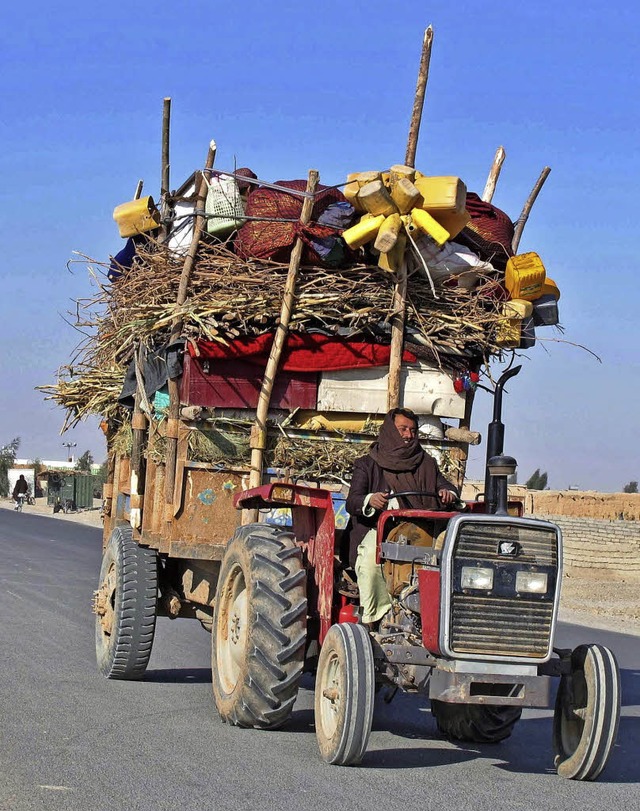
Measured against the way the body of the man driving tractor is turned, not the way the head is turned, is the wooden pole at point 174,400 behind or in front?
behind

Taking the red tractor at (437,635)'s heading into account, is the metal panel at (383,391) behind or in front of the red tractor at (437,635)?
behind

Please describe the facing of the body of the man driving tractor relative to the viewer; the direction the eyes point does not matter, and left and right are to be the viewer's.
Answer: facing the viewer and to the right of the viewer

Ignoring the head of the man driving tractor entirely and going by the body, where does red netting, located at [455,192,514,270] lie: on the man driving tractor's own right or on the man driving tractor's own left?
on the man driving tractor's own left

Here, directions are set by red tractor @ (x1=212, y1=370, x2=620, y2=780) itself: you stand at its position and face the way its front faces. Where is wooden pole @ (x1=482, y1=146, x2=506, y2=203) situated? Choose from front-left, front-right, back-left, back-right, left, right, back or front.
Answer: back-left

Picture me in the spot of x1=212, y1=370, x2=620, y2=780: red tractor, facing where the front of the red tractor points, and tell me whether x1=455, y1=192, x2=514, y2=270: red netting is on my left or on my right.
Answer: on my left

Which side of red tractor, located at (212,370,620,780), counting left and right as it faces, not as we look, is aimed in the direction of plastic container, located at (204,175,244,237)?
back

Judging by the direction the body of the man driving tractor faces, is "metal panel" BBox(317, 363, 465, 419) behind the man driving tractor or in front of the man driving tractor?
behind

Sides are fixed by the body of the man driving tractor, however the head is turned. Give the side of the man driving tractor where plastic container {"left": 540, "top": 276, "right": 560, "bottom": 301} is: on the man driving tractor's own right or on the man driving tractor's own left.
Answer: on the man driving tractor's own left

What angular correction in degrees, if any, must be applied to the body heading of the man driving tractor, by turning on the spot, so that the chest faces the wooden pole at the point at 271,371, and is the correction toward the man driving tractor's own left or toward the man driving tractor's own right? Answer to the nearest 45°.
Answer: approximately 180°
